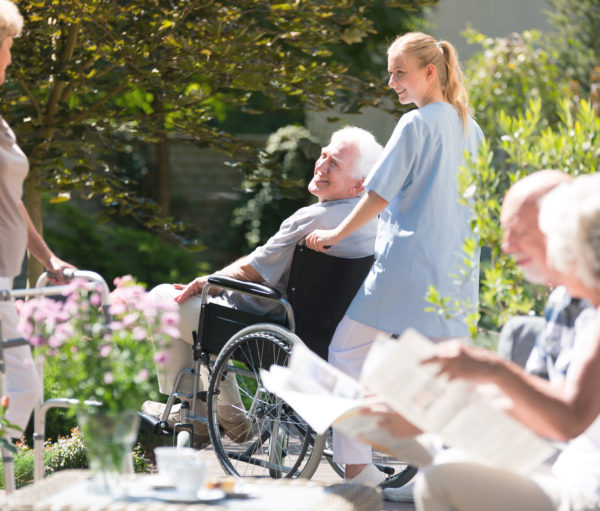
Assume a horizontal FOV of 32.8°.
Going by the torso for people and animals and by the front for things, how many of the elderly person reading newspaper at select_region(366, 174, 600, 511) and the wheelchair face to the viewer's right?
0

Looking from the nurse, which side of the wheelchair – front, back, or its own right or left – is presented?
back

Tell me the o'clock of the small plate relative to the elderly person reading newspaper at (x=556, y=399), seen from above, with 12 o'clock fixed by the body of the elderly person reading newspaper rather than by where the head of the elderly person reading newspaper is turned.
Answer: The small plate is roughly at 12 o'clock from the elderly person reading newspaper.

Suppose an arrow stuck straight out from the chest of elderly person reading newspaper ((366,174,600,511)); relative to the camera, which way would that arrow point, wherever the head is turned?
to the viewer's left

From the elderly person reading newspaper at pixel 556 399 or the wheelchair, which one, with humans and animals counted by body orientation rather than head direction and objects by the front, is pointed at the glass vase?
the elderly person reading newspaper

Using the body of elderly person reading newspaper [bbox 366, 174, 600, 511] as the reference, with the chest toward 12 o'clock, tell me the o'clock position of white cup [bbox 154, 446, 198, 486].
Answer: The white cup is roughly at 12 o'clock from the elderly person reading newspaper.

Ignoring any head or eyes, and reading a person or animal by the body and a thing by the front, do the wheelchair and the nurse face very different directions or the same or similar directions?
same or similar directions

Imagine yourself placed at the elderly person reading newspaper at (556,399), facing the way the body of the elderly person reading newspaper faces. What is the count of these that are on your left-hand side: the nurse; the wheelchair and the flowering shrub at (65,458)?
0

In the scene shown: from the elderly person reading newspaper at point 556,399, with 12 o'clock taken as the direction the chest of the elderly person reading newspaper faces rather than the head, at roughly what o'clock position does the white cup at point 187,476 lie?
The white cup is roughly at 12 o'clock from the elderly person reading newspaper.

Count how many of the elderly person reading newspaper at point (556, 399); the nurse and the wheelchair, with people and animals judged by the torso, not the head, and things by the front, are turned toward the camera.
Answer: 0

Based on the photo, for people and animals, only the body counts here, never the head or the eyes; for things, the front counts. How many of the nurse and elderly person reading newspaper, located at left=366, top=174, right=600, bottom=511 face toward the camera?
0

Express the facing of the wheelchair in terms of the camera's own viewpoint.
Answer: facing away from the viewer and to the left of the viewer

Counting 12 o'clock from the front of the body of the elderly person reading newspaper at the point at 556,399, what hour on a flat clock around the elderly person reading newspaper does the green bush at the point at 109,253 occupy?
The green bush is roughly at 2 o'clock from the elderly person reading newspaper.

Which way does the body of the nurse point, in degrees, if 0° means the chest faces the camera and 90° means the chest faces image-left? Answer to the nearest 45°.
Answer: approximately 135°

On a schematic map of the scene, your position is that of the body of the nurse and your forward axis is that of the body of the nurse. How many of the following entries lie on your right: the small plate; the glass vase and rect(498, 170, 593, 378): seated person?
0
